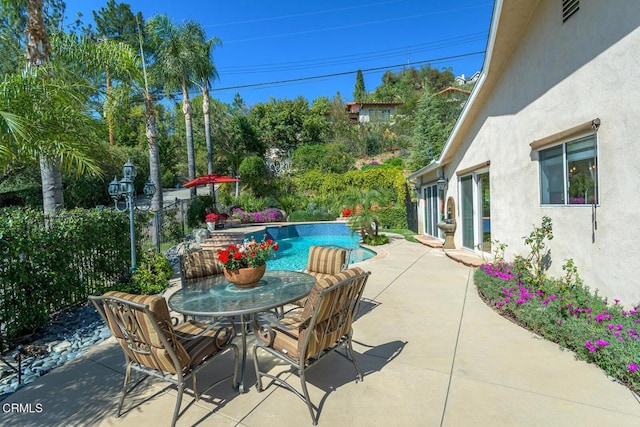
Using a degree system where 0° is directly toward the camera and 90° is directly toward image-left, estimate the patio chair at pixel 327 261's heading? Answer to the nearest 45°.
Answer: approximately 45°

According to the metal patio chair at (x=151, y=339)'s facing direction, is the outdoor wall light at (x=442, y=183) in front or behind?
in front

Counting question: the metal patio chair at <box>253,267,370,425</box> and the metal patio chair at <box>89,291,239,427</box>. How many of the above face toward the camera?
0

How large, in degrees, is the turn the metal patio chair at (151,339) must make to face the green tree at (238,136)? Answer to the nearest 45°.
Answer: approximately 45° to its left

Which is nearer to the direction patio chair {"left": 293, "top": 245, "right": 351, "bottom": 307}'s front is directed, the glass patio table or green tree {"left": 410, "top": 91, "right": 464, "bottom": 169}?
the glass patio table

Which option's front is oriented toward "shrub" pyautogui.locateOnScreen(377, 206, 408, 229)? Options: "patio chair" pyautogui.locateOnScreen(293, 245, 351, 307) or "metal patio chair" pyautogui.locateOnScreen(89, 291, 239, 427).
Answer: the metal patio chair

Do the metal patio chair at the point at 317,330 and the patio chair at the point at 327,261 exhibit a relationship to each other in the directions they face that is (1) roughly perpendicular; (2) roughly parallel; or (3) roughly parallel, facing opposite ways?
roughly perpendicular

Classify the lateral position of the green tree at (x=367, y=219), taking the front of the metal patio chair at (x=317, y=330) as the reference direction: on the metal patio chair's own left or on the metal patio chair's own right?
on the metal patio chair's own right

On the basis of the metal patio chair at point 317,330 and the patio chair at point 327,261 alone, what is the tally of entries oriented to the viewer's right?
0

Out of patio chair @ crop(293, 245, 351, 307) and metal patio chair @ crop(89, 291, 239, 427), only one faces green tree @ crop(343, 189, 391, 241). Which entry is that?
the metal patio chair

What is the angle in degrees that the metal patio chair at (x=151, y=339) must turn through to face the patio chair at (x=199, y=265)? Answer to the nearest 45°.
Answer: approximately 45° to its left

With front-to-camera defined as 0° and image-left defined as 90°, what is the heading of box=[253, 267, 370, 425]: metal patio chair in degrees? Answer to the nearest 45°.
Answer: approximately 135°

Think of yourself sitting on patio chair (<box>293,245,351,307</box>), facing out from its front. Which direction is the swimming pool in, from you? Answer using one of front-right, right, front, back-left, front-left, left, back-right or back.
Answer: back-right

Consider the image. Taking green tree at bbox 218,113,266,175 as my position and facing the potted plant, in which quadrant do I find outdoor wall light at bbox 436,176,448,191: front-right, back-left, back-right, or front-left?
front-left

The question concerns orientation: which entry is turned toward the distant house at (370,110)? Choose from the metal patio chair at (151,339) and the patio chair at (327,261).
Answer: the metal patio chair

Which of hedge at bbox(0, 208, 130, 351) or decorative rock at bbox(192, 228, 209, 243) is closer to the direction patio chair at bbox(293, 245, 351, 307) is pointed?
the hedge

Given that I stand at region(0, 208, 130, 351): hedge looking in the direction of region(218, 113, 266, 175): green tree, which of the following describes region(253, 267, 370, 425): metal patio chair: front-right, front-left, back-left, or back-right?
back-right

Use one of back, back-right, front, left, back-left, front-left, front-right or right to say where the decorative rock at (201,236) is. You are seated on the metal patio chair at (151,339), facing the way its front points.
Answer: front-left

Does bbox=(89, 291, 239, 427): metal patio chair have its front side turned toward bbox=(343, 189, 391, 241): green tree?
yes

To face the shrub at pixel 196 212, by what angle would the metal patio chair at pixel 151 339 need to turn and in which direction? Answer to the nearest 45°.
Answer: approximately 45° to its left

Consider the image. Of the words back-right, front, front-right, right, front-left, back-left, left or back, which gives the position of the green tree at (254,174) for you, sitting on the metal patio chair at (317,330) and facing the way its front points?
front-right
